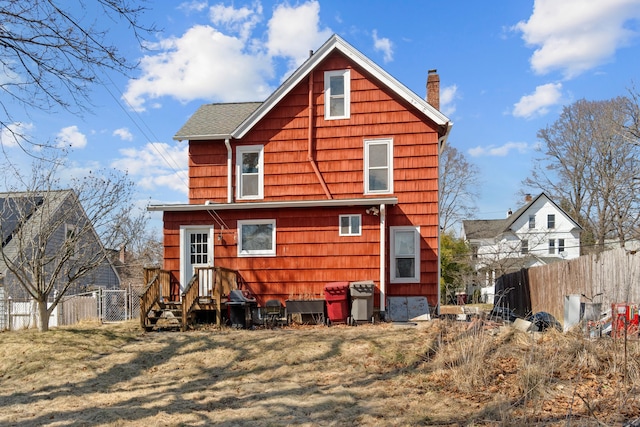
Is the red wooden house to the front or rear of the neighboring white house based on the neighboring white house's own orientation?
to the front

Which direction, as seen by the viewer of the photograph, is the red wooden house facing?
facing away from the viewer

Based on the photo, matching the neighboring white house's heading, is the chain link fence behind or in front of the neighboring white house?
in front

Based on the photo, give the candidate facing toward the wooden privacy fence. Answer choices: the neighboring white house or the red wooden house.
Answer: the neighboring white house

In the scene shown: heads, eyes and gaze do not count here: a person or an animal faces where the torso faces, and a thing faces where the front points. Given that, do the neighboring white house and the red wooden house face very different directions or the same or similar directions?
very different directions

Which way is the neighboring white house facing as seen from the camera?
toward the camera

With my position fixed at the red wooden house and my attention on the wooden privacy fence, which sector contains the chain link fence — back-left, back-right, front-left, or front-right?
back-right

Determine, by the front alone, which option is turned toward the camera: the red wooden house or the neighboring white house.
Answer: the neighboring white house

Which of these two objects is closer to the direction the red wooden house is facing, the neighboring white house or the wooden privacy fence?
the neighboring white house

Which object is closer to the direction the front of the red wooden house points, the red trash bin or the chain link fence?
the chain link fence
